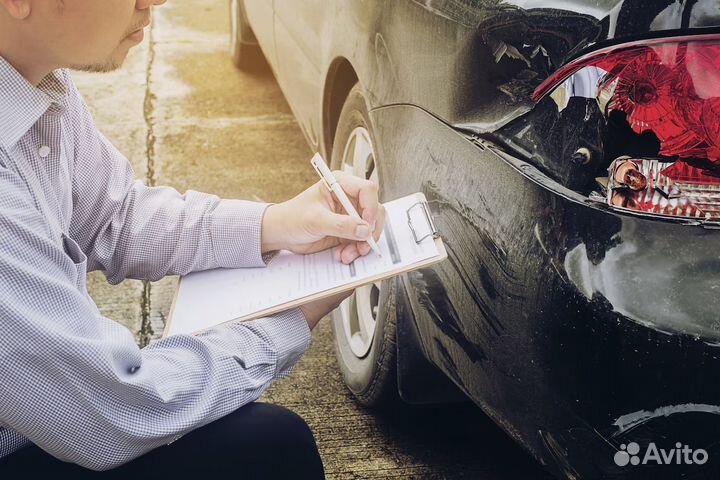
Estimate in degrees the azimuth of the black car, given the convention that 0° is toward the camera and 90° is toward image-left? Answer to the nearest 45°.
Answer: approximately 135°

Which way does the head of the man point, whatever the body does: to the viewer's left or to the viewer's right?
to the viewer's right

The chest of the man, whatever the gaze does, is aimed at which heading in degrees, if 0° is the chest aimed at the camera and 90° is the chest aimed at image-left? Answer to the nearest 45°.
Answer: approximately 270°
